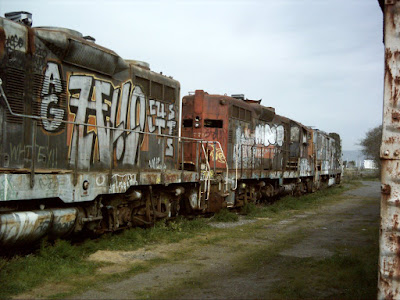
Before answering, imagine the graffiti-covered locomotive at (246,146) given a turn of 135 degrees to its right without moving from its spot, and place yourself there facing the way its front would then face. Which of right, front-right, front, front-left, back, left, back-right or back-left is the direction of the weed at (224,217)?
back

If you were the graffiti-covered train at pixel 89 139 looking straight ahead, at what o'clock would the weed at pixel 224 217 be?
The weed is roughly at 6 o'clock from the graffiti-covered train.

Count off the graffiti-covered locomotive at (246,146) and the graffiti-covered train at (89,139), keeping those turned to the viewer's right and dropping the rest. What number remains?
0

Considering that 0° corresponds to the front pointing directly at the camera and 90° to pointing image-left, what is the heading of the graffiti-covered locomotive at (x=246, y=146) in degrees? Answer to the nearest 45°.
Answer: approximately 45°

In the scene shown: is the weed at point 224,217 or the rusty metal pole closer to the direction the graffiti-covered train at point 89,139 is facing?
the rusty metal pole

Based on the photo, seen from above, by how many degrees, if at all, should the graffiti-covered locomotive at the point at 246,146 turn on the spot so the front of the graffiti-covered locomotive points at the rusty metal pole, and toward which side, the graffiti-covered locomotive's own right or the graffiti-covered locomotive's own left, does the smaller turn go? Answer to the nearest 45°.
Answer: approximately 45° to the graffiti-covered locomotive's own left

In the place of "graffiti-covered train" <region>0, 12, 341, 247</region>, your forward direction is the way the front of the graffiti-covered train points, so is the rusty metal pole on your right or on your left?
on your left

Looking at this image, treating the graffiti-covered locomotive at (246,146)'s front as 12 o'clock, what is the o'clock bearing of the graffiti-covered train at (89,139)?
the graffiti-covered train at (89,139) is roughly at 11 o'clock from the graffiti-covered locomotive at (246,146).
